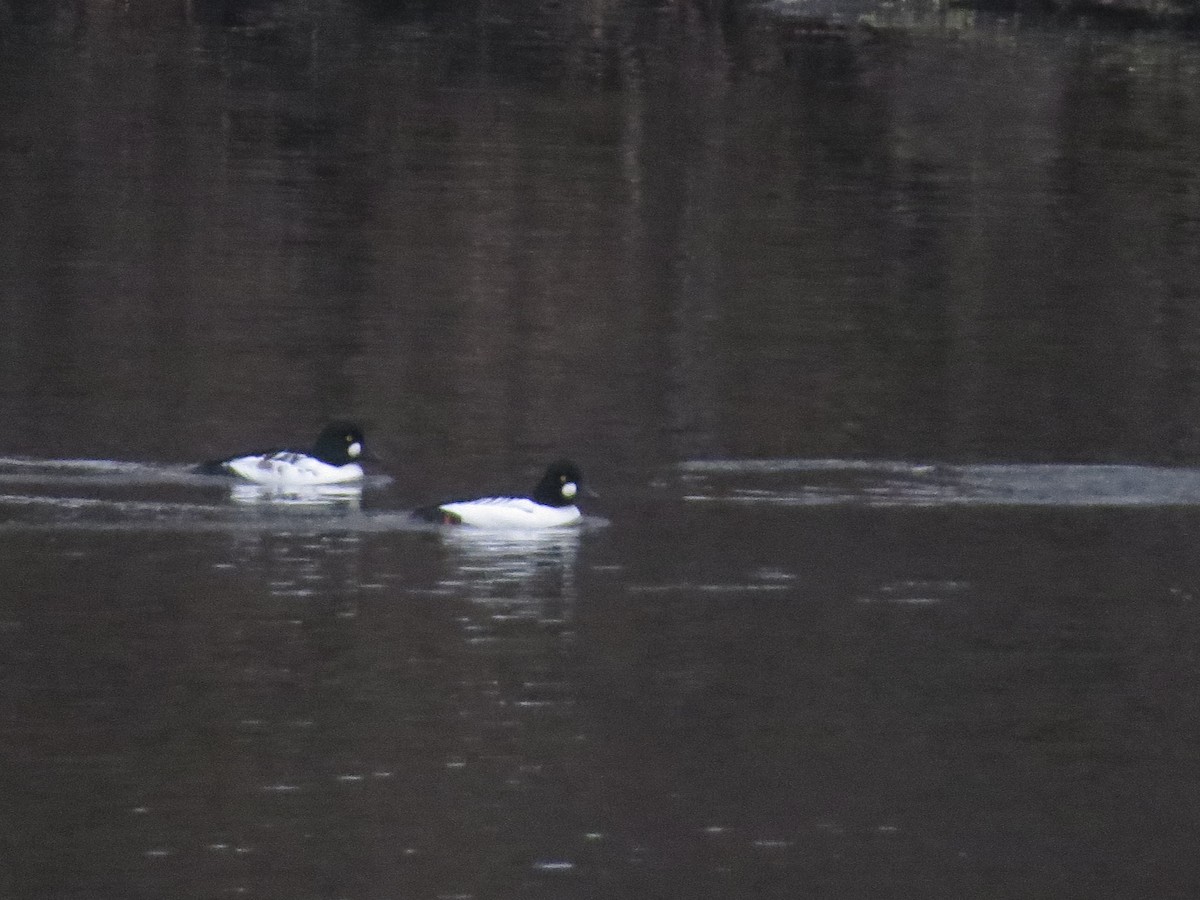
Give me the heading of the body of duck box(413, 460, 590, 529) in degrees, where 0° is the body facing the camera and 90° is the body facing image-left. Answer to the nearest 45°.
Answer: approximately 270°

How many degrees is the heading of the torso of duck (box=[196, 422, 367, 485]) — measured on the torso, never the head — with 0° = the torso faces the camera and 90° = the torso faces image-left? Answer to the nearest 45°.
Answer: approximately 270°

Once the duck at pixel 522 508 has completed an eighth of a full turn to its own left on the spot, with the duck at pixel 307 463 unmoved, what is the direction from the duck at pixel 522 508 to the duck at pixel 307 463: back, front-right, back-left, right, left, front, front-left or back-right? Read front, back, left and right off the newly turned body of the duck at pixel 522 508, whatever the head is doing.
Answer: left
